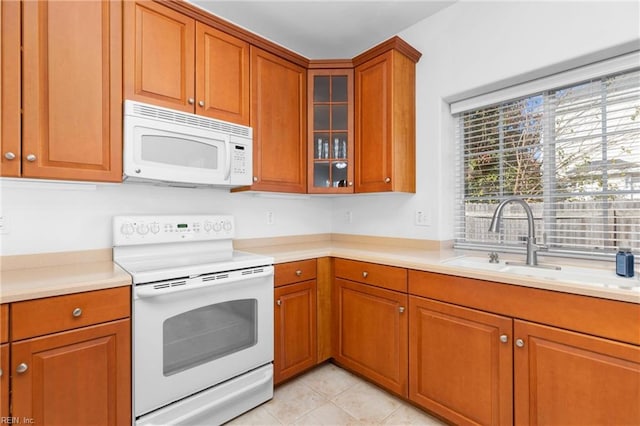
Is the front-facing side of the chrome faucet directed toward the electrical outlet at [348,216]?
no

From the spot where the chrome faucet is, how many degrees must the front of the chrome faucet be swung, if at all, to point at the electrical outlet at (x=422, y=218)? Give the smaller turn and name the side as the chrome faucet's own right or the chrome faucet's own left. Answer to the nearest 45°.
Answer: approximately 45° to the chrome faucet's own right

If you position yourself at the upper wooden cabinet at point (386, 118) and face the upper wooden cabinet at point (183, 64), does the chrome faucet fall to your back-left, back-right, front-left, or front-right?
back-left

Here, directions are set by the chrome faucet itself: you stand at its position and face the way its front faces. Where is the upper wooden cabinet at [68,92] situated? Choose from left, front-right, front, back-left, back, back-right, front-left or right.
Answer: front

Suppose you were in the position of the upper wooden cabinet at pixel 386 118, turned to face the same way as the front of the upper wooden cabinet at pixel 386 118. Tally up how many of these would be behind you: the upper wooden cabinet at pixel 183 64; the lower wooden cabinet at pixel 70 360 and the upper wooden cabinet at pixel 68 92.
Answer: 0

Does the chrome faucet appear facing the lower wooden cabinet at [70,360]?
yes

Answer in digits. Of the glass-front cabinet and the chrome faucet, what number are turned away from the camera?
0

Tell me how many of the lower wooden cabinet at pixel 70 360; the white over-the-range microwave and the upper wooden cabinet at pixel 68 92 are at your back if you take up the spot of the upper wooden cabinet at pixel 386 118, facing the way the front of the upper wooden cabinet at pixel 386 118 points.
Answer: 0

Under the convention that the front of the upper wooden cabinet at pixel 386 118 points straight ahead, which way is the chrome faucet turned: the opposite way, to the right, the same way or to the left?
the same way

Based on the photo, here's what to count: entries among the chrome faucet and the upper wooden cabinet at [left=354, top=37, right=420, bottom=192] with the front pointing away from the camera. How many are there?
0

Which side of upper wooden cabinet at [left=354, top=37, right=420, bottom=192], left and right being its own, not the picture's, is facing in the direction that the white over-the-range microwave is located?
front

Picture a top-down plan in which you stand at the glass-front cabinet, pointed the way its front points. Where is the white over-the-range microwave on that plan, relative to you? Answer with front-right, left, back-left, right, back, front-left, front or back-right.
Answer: front-right

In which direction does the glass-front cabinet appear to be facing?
toward the camera

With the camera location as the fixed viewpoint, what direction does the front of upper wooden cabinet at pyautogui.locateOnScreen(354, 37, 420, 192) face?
facing the viewer and to the left of the viewer

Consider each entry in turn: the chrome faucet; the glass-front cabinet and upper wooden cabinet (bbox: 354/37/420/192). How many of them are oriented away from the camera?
0

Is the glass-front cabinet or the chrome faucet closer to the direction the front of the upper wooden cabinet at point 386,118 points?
the glass-front cabinet

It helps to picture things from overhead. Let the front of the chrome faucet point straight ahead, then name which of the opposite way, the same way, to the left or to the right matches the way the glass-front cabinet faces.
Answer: to the left
